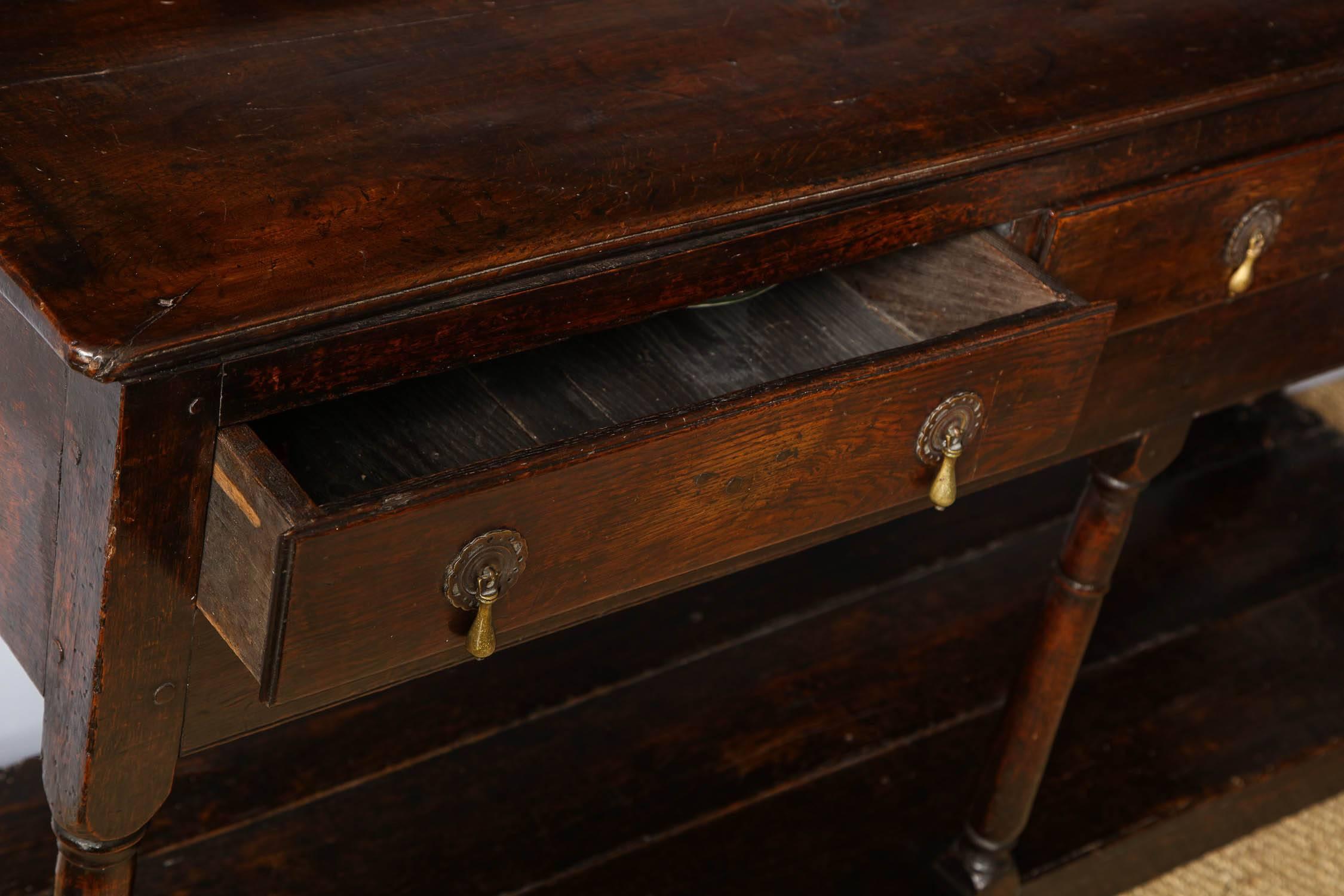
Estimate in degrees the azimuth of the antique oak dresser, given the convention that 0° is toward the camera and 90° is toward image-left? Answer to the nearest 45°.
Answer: approximately 315°
